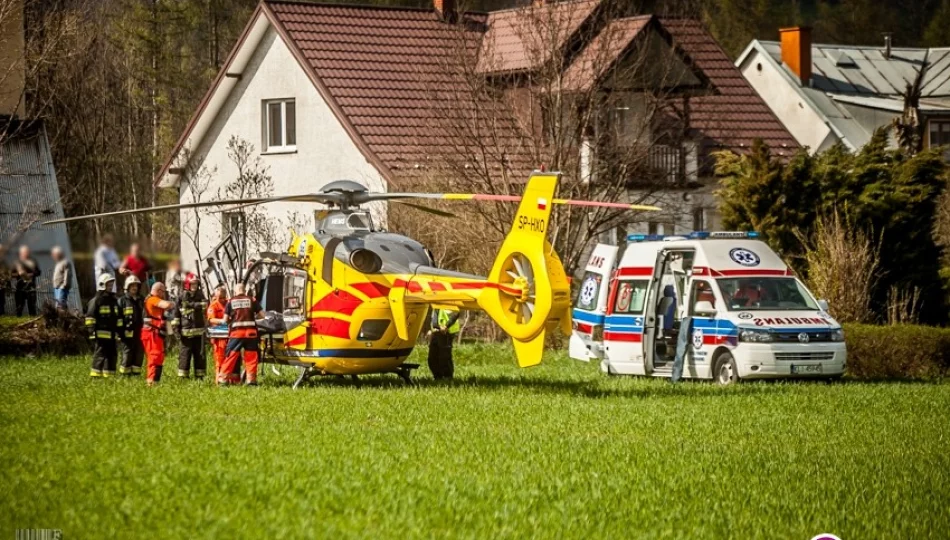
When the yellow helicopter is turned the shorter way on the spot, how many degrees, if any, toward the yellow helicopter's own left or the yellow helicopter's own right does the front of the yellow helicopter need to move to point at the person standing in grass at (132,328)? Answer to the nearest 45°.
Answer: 0° — it already faces them

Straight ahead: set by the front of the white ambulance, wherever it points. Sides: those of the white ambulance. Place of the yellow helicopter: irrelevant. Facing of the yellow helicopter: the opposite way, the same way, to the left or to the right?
the opposite way

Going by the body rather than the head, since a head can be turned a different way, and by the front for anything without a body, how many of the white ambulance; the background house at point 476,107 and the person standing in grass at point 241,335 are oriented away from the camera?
1

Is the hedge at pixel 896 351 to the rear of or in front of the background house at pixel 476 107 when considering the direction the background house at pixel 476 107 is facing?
in front

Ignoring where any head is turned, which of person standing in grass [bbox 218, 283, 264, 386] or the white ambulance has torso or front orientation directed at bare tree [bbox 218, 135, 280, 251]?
the person standing in grass

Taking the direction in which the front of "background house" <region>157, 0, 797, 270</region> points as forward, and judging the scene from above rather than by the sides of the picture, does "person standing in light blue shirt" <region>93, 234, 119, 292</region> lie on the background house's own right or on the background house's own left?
on the background house's own right

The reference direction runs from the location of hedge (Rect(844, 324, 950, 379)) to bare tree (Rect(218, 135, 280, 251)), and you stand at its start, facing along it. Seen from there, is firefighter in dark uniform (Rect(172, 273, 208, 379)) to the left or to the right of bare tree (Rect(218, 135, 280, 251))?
left

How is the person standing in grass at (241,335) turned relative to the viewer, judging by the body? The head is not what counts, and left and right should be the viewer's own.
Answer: facing away from the viewer

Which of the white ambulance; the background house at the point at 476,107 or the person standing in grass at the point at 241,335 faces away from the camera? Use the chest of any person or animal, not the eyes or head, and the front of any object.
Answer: the person standing in grass

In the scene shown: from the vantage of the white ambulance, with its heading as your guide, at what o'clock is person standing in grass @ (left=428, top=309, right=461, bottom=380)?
The person standing in grass is roughly at 4 o'clock from the white ambulance.

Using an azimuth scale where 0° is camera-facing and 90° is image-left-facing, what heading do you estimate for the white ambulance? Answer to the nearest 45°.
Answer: approximately 315°

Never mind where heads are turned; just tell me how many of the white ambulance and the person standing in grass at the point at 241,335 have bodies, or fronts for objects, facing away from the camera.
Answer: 1

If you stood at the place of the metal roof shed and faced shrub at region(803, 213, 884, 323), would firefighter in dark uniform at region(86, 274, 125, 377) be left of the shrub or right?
right

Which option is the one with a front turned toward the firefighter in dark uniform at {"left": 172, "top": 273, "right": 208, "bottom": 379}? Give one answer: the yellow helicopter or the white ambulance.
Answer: the yellow helicopter
